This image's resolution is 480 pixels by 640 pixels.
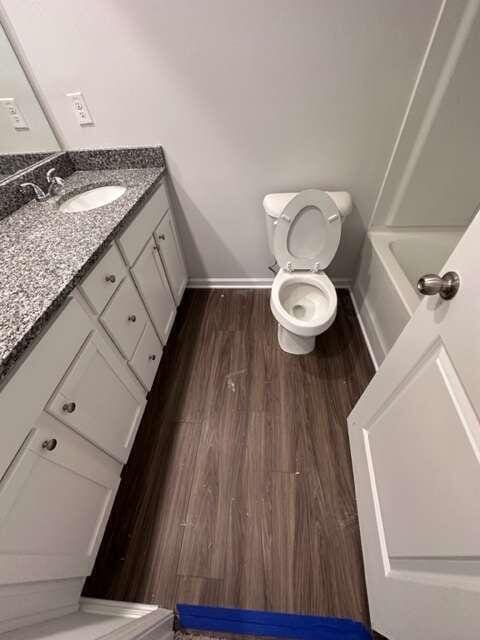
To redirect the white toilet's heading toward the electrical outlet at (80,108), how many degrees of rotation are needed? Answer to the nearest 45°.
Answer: approximately 90° to its right

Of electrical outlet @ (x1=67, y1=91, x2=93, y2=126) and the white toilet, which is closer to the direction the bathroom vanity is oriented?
the white toilet

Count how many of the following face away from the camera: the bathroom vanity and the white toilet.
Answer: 0

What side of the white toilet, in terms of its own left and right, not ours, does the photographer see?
front

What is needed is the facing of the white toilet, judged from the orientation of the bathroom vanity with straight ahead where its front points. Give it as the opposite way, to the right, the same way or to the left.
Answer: to the right

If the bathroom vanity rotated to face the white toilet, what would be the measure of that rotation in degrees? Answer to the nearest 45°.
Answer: approximately 45° to its left

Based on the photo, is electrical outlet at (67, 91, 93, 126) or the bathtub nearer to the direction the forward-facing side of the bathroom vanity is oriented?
the bathtub

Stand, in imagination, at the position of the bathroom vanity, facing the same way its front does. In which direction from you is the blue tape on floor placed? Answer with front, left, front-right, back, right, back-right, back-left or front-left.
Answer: front-right

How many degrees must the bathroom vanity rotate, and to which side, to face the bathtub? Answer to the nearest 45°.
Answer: approximately 45° to its left

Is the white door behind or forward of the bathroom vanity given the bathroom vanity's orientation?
forward

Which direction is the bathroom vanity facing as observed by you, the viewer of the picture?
facing the viewer and to the right of the viewer

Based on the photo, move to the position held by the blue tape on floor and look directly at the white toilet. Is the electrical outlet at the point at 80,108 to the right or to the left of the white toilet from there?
left
